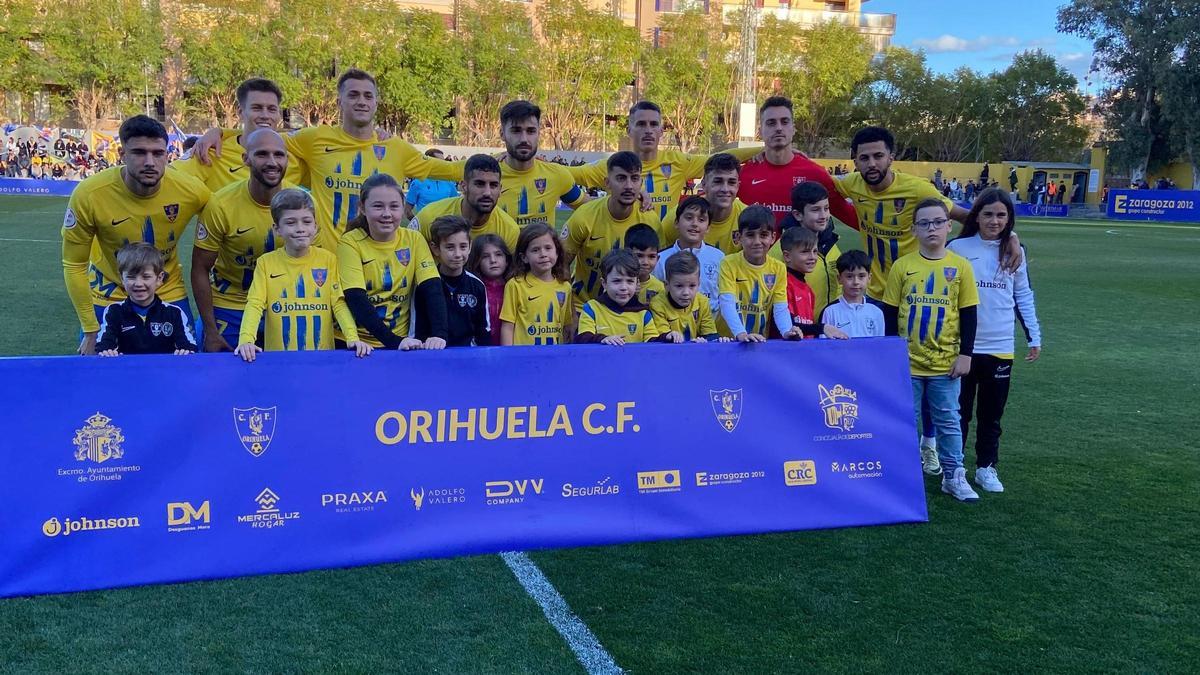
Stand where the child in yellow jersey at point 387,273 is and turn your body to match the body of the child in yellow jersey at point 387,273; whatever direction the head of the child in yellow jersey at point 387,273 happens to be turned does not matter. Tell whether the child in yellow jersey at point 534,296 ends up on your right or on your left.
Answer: on your left

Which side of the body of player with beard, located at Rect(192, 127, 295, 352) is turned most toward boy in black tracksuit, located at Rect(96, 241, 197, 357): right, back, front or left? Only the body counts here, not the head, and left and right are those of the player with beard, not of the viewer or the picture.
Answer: right

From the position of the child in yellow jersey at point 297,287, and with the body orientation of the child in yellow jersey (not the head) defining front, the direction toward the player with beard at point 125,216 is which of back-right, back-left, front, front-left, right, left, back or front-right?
back-right

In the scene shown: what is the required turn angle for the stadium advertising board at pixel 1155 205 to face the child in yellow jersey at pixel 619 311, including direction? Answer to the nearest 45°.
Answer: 0° — it already faces them

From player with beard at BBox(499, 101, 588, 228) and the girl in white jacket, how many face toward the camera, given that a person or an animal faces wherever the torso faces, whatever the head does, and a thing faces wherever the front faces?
2

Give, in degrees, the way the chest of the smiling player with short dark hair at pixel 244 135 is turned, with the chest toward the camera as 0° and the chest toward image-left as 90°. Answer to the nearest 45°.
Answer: approximately 0°
